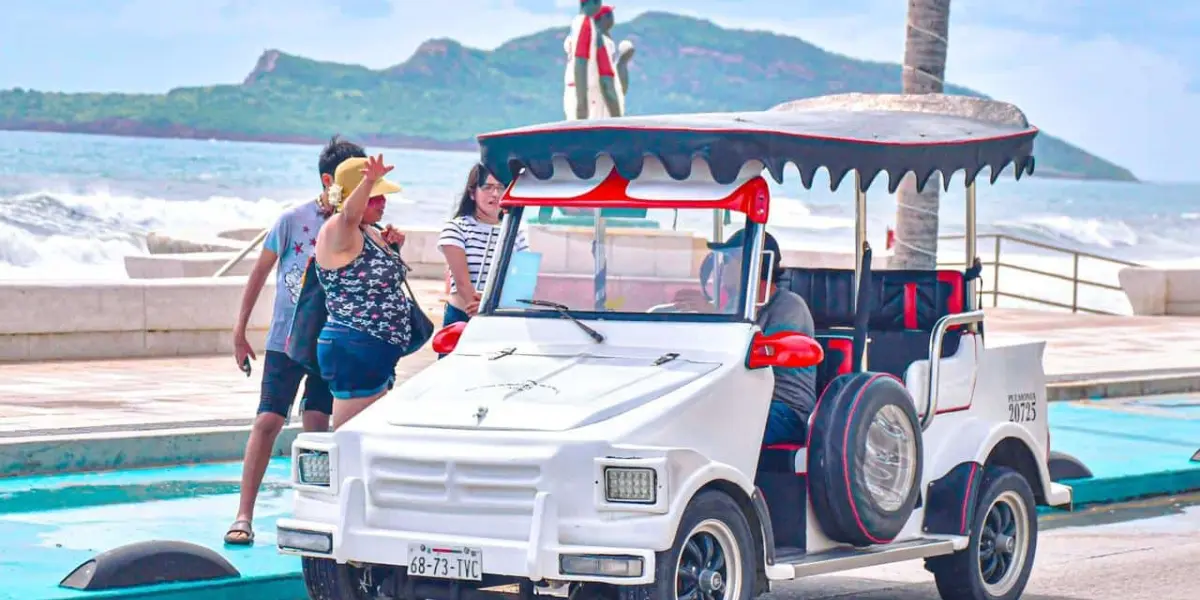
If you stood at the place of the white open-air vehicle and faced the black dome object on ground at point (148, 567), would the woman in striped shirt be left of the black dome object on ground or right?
right

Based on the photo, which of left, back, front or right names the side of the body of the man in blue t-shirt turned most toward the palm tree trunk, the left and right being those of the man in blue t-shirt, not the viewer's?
left

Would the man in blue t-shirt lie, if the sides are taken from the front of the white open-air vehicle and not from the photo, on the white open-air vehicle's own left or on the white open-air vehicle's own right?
on the white open-air vehicle's own right

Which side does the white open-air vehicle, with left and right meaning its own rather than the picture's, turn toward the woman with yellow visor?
right

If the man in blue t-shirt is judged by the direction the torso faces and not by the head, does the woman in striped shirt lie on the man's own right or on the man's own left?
on the man's own left

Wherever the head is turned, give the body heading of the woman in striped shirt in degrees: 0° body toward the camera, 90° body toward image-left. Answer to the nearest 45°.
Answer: approximately 315°

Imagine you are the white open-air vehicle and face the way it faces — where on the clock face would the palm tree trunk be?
The palm tree trunk is roughly at 5 o'clock from the white open-air vehicle.

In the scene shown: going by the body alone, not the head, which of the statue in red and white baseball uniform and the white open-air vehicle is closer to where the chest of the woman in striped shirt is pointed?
the white open-air vehicle

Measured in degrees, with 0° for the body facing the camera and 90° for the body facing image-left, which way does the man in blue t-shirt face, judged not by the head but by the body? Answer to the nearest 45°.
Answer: approximately 315°

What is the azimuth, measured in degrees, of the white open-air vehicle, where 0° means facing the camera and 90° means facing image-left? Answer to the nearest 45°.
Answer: approximately 45°
